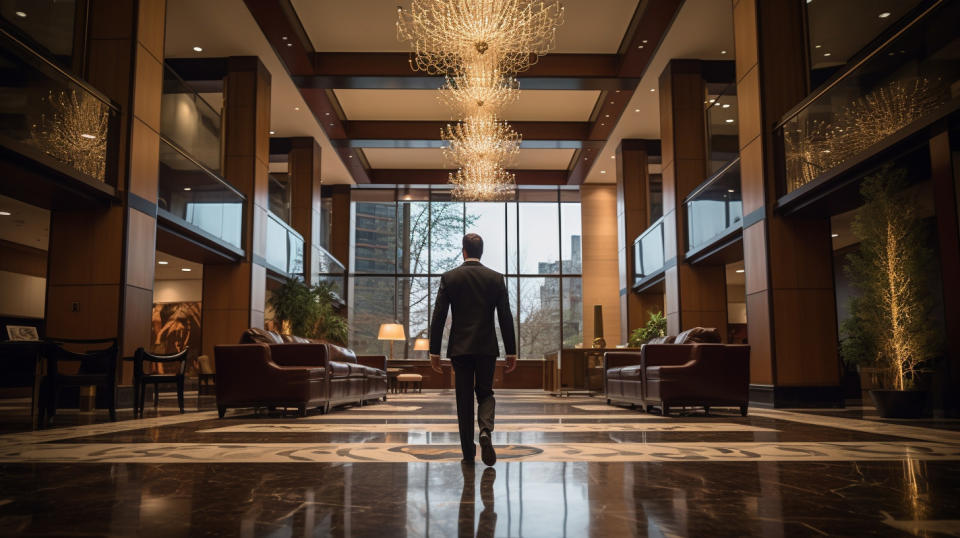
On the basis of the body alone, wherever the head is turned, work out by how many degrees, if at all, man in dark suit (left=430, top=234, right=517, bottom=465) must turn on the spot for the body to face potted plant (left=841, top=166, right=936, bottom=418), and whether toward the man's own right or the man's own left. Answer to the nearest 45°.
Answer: approximately 45° to the man's own right

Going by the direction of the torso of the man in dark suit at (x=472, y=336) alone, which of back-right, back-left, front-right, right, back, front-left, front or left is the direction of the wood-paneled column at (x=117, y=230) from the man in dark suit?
front-left

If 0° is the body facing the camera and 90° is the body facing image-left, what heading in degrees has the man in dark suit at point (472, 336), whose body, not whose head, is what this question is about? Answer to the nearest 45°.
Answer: approximately 180°

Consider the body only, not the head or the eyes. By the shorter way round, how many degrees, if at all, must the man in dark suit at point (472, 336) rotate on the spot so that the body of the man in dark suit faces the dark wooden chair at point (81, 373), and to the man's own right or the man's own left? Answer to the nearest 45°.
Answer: approximately 45° to the man's own left

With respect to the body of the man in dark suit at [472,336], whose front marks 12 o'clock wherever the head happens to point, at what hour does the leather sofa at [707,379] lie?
The leather sofa is roughly at 1 o'clock from the man in dark suit.

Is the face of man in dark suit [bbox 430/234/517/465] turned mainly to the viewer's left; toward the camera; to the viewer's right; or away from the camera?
away from the camera
